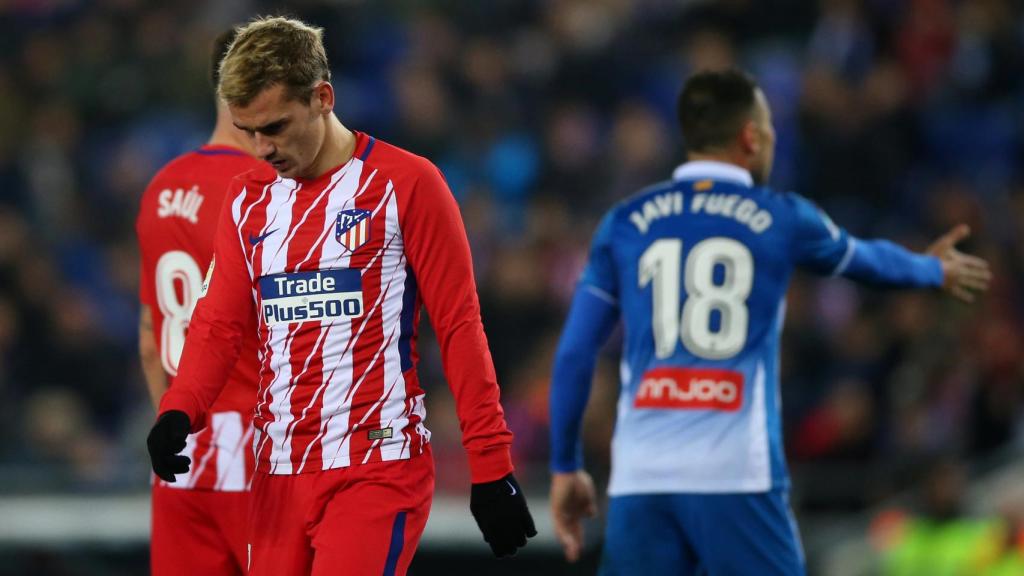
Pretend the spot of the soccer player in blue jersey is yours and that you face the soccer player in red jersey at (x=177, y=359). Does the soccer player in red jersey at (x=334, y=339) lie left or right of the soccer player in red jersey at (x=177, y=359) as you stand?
left

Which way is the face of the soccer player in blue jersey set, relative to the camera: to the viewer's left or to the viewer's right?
to the viewer's right

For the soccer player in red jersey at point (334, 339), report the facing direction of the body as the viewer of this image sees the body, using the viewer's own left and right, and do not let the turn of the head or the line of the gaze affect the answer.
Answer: facing the viewer and to the left of the viewer

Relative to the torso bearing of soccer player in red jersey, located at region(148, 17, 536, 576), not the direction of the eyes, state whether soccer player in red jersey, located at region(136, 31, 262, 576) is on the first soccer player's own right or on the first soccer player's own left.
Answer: on the first soccer player's own right

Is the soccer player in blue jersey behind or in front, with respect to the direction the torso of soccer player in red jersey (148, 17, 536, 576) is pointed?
behind
